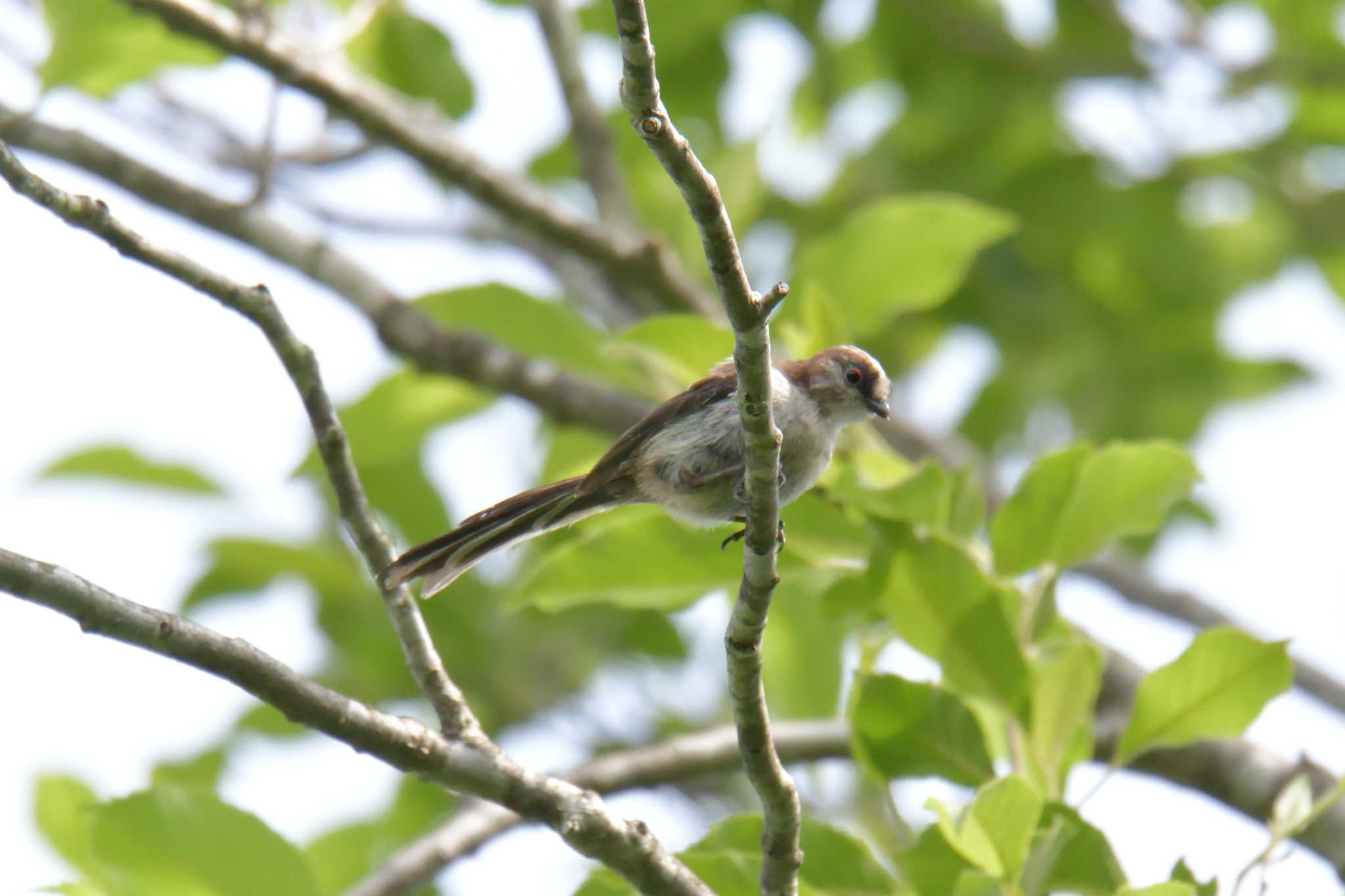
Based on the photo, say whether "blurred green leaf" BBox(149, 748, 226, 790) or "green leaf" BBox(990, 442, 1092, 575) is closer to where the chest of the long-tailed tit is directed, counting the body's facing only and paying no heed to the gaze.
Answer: the green leaf

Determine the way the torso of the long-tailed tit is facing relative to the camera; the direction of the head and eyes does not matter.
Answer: to the viewer's right

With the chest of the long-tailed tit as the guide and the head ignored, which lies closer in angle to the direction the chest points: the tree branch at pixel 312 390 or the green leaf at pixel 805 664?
the green leaf
